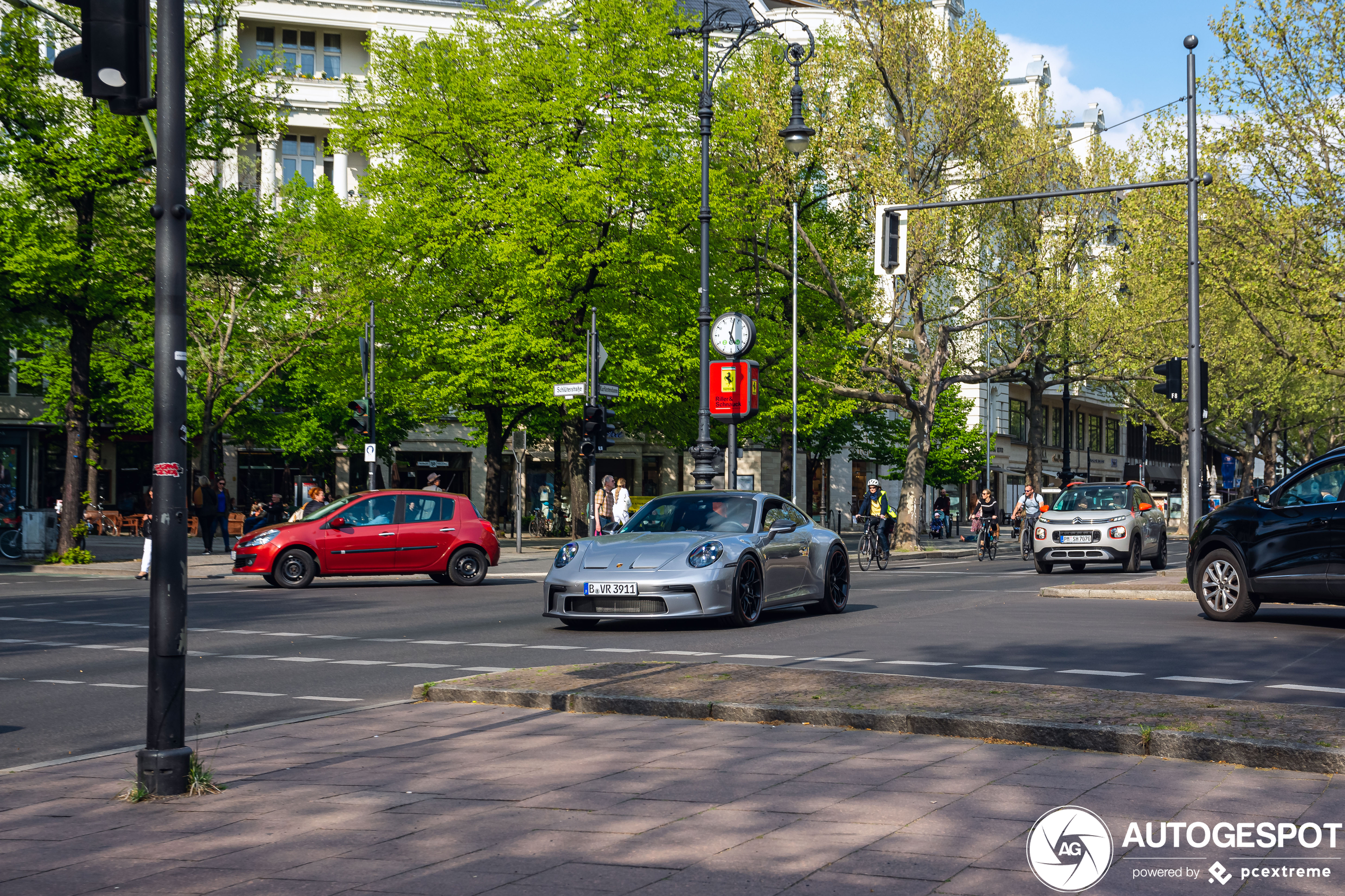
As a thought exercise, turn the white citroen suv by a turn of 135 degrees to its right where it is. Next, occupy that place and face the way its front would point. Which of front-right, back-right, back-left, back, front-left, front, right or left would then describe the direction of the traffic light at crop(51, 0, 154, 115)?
back

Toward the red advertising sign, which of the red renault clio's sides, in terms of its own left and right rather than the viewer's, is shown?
back

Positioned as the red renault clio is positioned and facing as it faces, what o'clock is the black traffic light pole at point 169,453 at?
The black traffic light pole is roughly at 9 o'clock from the red renault clio.

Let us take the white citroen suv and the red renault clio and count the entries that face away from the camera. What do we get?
0

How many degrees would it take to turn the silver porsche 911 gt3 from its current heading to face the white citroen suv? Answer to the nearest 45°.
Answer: approximately 180°

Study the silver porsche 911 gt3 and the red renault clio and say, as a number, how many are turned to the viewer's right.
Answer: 0

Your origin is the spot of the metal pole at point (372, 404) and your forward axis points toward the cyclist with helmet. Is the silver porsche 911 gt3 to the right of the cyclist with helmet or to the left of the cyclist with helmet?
right

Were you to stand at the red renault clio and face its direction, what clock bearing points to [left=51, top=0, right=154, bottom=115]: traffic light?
The traffic light is roughly at 9 o'clock from the red renault clio.

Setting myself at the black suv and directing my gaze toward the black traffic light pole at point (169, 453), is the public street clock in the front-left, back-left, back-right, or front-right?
back-right

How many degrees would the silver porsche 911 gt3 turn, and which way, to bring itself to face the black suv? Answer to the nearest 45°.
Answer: approximately 135° to its left

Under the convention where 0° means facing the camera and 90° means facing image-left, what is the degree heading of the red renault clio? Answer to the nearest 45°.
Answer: approximately 90°

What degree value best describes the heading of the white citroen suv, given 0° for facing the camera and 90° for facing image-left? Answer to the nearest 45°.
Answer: approximately 45°
